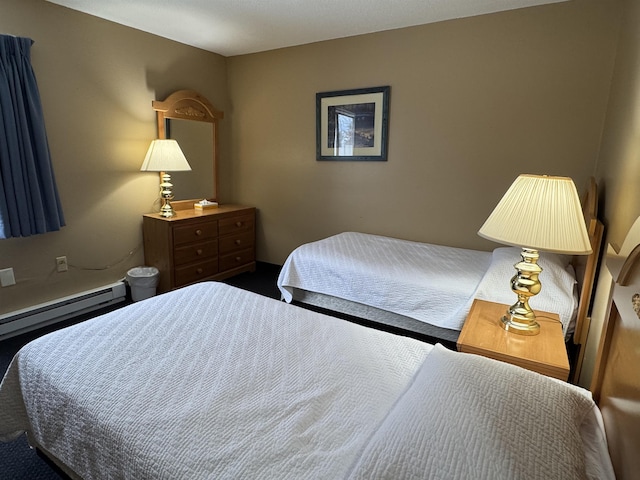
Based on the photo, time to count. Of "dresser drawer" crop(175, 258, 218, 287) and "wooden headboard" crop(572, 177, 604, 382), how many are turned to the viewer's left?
1

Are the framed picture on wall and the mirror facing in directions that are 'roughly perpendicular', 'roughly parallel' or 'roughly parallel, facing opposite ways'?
roughly perpendicular

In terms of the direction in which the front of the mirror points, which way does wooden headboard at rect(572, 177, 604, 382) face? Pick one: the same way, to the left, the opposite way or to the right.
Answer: the opposite way

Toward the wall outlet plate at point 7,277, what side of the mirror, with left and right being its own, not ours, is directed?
right

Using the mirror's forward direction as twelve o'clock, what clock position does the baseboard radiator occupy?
The baseboard radiator is roughly at 3 o'clock from the mirror.

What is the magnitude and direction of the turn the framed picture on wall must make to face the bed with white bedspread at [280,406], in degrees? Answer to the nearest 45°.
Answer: approximately 45° to its left

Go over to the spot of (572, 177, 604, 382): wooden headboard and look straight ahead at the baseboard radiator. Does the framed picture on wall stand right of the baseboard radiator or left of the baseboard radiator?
right

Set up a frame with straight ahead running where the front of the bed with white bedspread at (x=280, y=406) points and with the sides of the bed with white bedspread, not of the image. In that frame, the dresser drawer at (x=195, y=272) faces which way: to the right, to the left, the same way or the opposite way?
the opposite way

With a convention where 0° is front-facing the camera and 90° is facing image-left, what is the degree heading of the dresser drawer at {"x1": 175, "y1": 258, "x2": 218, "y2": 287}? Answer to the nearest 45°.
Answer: approximately 315°

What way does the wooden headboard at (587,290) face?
to the viewer's left

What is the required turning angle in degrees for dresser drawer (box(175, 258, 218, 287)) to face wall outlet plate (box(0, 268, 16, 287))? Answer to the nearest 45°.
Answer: approximately 135° to its right

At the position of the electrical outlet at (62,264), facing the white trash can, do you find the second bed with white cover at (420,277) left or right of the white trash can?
right

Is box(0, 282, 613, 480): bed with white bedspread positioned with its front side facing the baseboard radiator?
yes

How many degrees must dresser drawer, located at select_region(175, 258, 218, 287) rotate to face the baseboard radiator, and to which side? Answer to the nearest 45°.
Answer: approximately 135° to its right

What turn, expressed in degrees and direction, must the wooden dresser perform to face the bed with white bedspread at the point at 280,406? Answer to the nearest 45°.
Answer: approximately 45° to its right

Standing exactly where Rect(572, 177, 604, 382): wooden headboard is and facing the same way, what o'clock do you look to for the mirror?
The mirror is roughly at 12 o'clock from the wooden headboard.
